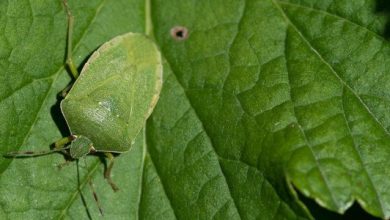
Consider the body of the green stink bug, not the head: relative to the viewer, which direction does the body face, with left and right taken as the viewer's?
facing the viewer and to the left of the viewer
